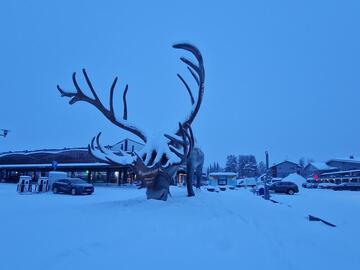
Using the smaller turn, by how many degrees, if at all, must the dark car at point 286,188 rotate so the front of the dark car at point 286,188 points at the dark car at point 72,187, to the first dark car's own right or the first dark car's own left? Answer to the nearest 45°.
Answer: approximately 45° to the first dark car's own left

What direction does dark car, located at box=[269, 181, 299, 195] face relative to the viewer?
to the viewer's left
